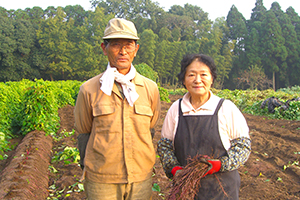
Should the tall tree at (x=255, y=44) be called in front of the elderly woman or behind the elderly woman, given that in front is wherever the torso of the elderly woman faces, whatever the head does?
behind

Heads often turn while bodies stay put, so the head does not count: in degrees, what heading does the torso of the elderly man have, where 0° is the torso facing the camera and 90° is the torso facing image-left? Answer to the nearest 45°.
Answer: approximately 0°

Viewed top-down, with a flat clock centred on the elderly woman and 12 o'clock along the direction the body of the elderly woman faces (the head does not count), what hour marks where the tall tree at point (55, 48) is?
The tall tree is roughly at 5 o'clock from the elderly woman.

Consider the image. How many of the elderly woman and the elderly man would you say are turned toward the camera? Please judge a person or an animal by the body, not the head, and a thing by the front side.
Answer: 2

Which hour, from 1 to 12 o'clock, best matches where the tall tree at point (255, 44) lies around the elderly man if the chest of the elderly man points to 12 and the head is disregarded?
The tall tree is roughly at 7 o'clock from the elderly man.

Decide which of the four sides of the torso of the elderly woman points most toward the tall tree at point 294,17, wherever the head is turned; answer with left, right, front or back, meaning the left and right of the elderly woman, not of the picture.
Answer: back

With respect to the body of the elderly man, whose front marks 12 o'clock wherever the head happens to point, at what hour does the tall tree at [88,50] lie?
The tall tree is roughly at 6 o'clock from the elderly man.

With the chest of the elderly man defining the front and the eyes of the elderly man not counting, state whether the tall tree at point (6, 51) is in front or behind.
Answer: behind
